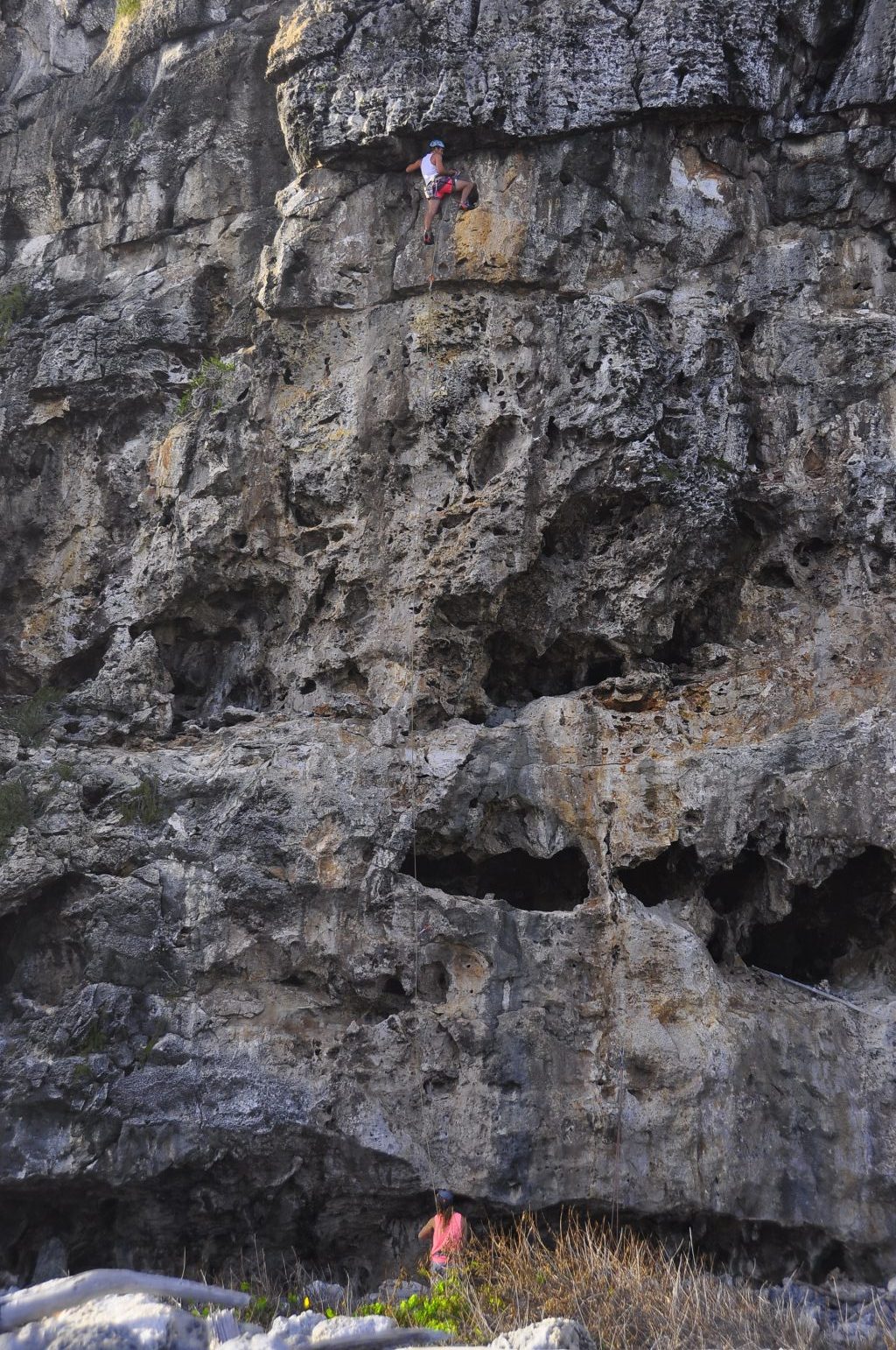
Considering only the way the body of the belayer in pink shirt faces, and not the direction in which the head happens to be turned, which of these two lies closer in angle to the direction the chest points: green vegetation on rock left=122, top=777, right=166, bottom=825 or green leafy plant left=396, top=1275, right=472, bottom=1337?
the green vegetation on rock

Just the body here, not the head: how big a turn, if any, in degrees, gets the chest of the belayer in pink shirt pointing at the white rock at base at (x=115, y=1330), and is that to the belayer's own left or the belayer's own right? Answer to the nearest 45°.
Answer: approximately 135° to the belayer's own left

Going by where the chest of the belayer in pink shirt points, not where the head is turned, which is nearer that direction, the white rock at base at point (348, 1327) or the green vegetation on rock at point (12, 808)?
the green vegetation on rock

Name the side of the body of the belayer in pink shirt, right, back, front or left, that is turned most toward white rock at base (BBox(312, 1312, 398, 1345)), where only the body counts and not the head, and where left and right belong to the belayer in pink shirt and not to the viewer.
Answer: back

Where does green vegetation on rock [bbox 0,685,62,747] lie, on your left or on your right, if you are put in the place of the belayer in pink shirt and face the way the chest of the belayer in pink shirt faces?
on your left

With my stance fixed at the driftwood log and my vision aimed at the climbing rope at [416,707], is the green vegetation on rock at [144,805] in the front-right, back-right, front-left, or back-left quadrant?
front-left

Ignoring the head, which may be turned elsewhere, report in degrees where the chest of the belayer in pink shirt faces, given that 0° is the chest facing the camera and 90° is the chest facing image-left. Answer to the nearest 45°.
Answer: approximately 180°

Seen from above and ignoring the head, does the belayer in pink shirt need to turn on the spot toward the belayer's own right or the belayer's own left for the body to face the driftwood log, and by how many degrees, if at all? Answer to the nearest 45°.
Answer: approximately 135° to the belayer's own left

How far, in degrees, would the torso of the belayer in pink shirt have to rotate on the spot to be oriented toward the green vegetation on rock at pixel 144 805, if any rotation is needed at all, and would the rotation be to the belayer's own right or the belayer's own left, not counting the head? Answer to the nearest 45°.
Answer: approximately 45° to the belayer's own left

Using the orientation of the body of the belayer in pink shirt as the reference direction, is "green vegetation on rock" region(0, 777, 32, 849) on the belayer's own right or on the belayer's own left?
on the belayer's own left

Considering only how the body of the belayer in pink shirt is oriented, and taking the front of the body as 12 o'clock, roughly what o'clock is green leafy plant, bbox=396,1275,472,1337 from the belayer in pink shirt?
The green leafy plant is roughly at 6 o'clock from the belayer in pink shirt.
